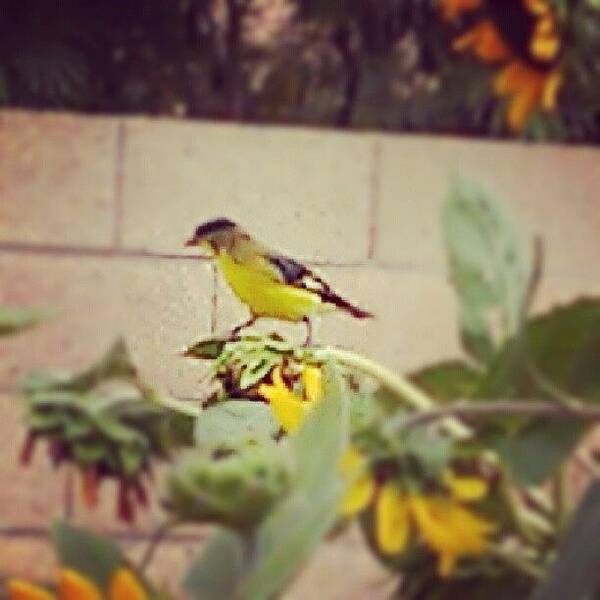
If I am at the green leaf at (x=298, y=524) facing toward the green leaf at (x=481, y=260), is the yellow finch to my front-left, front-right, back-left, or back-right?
front-left

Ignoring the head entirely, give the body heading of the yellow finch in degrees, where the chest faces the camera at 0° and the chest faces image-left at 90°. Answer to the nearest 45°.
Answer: approximately 90°
